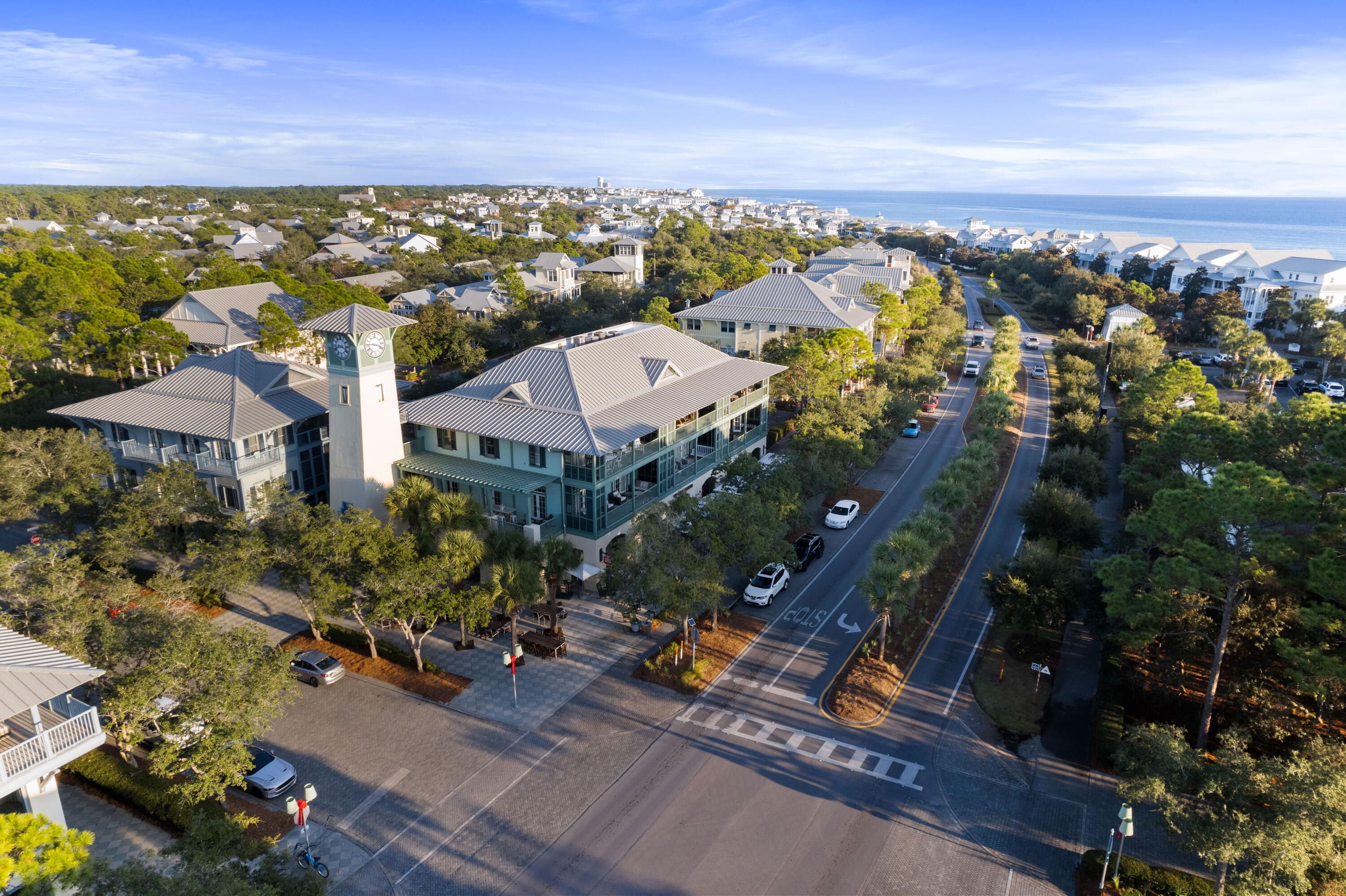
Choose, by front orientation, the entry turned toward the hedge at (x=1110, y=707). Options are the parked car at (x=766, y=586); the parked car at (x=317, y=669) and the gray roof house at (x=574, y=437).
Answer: the gray roof house

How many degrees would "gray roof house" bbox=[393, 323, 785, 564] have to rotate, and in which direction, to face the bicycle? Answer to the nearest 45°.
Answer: approximately 45° to its right

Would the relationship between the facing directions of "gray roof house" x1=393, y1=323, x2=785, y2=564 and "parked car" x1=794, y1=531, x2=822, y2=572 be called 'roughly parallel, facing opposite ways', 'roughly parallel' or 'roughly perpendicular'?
roughly perpendicular

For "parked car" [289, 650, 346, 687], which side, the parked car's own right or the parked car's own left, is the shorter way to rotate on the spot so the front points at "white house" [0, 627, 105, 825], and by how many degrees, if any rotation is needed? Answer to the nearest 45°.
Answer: approximately 90° to the parked car's own left
